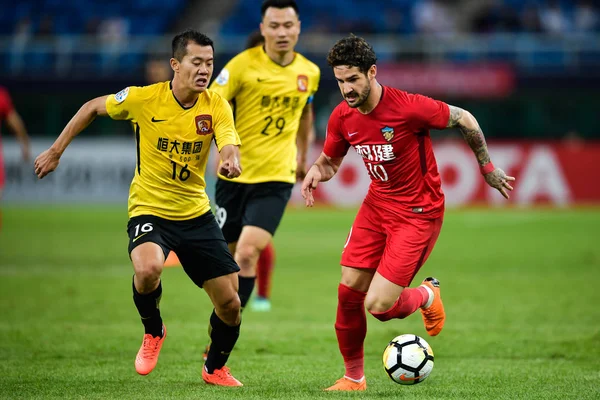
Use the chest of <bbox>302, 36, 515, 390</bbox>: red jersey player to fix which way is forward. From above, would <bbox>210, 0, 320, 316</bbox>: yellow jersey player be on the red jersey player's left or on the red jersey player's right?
on the red jersey player's right

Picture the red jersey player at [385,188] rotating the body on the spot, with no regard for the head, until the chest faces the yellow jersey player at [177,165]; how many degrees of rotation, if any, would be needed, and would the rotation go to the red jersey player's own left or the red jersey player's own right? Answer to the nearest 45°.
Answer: approximately 45° to the red jersey player's own right

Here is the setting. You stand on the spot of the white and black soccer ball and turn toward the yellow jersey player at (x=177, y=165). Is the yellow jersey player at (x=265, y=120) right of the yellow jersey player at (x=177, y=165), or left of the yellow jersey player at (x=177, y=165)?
right

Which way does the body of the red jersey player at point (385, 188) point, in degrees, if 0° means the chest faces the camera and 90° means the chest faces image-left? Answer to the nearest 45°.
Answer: approximately 45°
